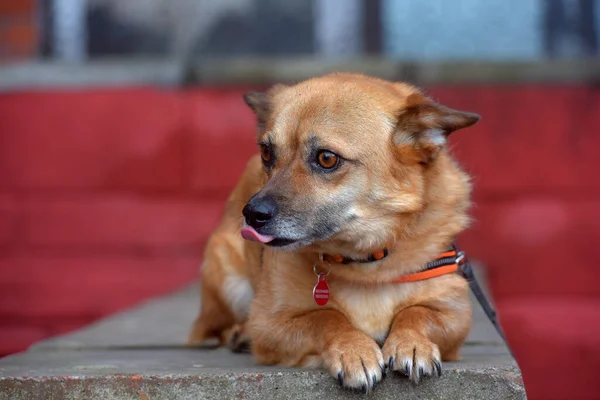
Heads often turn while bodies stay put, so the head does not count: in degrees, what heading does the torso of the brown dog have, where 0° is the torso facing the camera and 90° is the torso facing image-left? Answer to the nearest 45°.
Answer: approximately 0°
